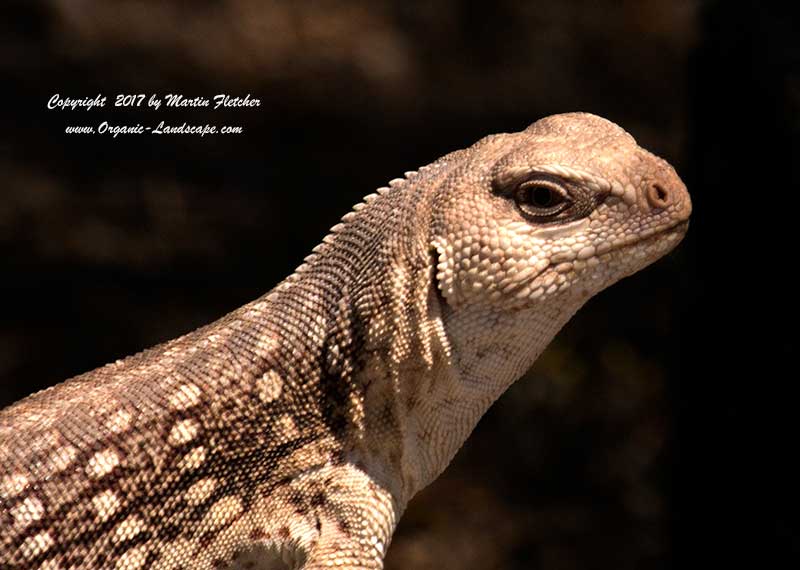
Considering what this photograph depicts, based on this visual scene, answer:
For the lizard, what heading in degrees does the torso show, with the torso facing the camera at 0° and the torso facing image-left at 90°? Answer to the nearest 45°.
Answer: approximately 270°
